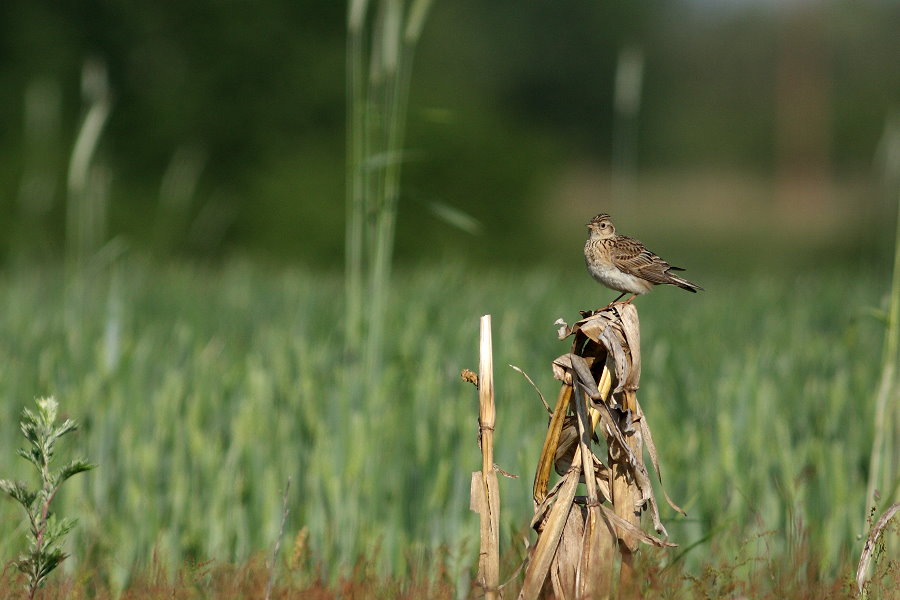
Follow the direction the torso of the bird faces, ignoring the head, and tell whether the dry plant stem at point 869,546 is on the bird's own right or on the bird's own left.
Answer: on the bird's own left

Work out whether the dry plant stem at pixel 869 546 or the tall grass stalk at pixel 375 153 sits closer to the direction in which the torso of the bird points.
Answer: the tall grass stalk

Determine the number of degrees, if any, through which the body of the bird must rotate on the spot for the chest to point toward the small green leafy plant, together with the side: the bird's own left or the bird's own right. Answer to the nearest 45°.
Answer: approximately 45° to the bird's own left

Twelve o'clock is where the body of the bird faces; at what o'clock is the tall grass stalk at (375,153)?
The tall grass stalk is roughly at 1 o'clock from the bird.

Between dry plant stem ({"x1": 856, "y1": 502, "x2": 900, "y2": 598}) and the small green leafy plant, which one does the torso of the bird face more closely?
the small green leafy plant

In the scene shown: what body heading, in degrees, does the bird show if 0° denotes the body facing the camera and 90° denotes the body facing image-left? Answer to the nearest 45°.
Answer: approximately 90°
